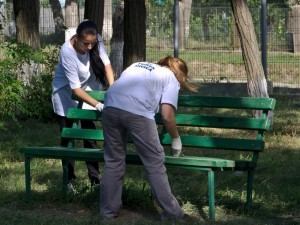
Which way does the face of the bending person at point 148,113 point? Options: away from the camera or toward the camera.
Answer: away from the camera

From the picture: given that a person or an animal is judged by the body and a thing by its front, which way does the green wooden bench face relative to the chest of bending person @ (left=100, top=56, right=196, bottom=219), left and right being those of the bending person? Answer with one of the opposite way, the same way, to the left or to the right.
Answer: the opposite way

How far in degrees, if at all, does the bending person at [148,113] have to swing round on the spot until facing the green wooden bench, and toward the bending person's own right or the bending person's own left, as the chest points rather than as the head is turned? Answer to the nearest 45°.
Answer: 0° — they already face it

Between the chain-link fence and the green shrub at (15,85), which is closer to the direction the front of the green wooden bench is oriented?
the green shrub

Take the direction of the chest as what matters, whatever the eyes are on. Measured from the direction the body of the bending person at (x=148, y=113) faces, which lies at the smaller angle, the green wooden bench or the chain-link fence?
the green wooden bench

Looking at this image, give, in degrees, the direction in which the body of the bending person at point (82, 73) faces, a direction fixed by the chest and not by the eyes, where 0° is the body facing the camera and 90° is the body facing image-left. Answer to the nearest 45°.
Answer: approximately 315°

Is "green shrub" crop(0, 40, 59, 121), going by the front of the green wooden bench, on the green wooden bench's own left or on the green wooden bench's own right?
on the green wooden bench's own right

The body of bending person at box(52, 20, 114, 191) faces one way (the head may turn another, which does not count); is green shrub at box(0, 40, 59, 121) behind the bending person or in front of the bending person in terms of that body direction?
behind

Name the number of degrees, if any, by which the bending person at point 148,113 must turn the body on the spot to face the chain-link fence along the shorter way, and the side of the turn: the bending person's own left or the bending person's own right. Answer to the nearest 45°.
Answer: approximately 45° to the bending person's own left

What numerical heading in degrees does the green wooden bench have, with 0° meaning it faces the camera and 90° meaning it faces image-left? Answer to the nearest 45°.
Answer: approximately 45°

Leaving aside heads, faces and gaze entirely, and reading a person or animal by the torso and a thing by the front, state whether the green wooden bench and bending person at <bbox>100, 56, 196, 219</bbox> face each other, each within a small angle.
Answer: yes

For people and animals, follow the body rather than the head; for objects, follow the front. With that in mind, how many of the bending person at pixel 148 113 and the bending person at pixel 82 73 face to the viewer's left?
0

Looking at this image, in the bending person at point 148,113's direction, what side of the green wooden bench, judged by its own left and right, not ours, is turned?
front

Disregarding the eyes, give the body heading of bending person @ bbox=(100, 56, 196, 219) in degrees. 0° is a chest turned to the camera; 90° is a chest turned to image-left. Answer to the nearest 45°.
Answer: approximately 225°

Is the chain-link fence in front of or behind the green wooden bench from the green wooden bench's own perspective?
behind
